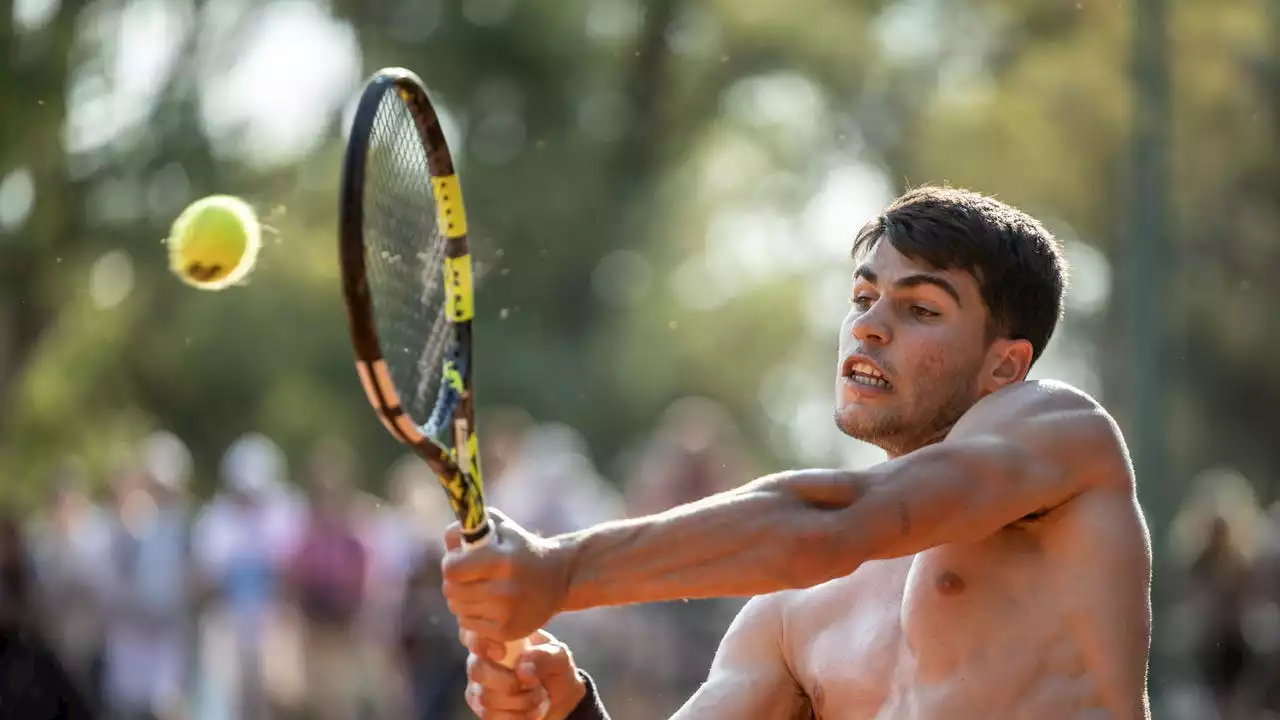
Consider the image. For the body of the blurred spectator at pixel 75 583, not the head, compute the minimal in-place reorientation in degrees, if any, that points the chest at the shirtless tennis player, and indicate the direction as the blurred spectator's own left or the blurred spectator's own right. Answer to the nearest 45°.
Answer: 0° — they already face them

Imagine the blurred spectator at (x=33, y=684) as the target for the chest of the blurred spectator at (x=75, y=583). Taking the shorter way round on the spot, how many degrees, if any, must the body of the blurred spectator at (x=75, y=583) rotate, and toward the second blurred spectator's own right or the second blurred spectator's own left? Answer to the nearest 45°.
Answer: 0° — they already face them

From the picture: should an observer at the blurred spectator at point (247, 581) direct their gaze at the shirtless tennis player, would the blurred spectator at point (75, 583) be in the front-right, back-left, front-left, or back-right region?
back-right

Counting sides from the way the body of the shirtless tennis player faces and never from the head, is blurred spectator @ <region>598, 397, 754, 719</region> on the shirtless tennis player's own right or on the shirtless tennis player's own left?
on the shirtless tennis player's own right

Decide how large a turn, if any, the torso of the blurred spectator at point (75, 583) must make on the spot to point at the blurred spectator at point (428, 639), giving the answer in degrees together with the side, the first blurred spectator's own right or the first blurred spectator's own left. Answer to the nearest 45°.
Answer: approximately 45° to the first blurred spectator's own left

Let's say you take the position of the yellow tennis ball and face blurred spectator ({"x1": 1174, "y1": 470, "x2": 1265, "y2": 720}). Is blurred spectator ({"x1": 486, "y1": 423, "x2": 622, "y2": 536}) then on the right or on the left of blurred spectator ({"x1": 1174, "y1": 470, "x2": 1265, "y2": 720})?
left

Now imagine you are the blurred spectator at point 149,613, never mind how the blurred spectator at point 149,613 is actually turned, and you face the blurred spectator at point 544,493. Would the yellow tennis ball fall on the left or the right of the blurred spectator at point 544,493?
right

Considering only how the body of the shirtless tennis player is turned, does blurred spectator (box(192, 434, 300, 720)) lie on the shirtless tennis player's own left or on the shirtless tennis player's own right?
on the shirtless tennis player's own right

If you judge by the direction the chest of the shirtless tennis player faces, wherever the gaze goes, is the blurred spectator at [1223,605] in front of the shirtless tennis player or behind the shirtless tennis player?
behind

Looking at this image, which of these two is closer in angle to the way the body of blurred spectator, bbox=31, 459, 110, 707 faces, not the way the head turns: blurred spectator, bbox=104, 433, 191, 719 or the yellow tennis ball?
the yellow tennis ball
